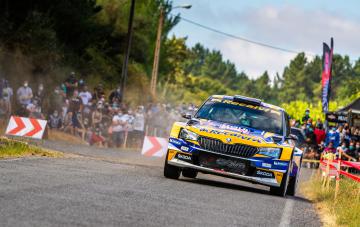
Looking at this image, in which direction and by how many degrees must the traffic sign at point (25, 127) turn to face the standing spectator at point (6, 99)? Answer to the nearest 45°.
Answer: approximately 180°

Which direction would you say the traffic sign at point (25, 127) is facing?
toward the camera

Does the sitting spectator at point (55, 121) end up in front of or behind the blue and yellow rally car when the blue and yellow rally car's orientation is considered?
behind

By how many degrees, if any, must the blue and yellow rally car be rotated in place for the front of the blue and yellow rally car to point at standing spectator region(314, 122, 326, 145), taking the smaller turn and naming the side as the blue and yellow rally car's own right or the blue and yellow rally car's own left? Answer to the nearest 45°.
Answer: approximately 180°

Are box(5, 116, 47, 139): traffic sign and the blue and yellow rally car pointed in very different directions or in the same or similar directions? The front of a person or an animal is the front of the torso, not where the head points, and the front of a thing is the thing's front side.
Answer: same or similar directions

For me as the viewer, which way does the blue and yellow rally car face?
facing the viewer

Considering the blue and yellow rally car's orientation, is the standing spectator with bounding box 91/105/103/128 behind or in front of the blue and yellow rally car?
behind

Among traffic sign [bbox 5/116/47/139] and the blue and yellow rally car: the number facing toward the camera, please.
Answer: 2

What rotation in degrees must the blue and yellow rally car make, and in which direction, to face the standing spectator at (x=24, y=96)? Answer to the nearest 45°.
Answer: approximately 135° to its right
